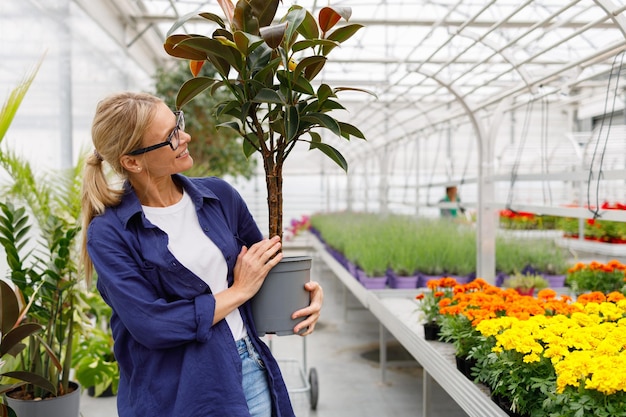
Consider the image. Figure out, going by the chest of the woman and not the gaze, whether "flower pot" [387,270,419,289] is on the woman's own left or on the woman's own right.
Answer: on the woman's own left

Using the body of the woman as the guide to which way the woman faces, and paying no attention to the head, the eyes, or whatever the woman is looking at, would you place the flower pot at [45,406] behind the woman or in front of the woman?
behind

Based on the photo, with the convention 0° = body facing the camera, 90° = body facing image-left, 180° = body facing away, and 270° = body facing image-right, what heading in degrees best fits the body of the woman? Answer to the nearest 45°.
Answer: approximately 315°

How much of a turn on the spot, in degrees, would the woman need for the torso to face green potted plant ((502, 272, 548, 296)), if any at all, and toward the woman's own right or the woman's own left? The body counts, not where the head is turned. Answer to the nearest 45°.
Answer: approximately 90° to the woman's own left

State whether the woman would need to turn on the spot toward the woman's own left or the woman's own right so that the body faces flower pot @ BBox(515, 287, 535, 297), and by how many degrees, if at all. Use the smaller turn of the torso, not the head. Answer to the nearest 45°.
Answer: approximately 90° to the woman's own left

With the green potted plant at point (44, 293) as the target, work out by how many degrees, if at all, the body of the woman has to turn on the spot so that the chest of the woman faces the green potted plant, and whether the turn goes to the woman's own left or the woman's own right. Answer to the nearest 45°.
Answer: approximately 180°

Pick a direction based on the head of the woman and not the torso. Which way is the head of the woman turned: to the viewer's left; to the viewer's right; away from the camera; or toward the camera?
to the viewer's right

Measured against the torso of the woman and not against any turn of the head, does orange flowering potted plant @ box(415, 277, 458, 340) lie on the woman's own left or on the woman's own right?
on the woman's own left

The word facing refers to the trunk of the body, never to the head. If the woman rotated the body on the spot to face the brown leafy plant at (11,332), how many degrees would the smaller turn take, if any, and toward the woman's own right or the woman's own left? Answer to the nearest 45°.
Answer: approximately 180°
